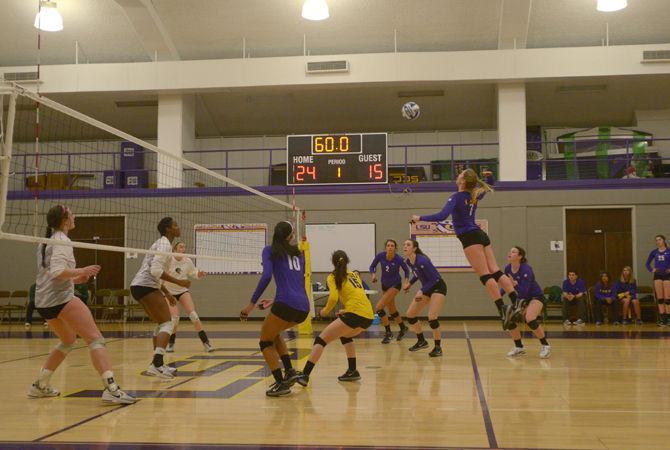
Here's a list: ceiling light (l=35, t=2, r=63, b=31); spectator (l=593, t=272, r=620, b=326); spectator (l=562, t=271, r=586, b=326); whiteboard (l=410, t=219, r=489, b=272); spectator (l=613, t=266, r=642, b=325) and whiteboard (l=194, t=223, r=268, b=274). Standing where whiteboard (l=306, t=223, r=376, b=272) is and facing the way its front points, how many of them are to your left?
4

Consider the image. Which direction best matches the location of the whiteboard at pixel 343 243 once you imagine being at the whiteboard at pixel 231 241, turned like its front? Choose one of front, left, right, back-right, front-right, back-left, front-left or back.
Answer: left

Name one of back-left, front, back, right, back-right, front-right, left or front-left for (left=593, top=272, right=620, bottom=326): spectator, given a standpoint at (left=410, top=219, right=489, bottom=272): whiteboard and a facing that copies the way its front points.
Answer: left

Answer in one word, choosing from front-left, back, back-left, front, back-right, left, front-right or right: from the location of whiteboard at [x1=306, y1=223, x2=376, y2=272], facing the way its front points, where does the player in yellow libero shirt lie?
front

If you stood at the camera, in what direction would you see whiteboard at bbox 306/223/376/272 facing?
facing the viewer

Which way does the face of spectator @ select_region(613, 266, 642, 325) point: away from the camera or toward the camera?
toward the camera

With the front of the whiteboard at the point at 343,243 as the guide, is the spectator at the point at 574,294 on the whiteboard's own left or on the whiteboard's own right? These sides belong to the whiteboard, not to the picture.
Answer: on the whiteboard's own left

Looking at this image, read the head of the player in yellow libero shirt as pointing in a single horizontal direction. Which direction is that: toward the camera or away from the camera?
away from the camera

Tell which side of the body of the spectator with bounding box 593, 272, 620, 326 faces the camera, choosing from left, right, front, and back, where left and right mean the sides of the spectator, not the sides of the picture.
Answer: front

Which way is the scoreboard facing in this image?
toward the camera

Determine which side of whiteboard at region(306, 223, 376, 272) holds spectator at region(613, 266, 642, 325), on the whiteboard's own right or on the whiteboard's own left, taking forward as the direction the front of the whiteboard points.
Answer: on the whiteboard's own left

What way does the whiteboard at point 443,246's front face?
toward the camera
